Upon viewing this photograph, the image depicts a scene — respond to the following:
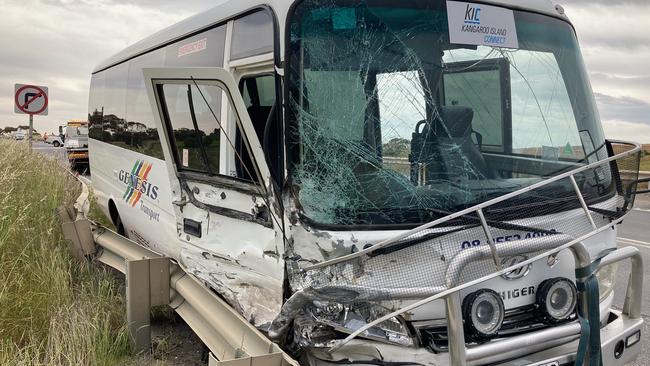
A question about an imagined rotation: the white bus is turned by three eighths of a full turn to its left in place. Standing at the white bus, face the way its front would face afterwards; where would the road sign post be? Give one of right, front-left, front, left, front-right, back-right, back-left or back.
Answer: front-left

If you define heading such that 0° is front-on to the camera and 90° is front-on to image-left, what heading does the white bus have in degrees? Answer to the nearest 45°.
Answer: approximately 315°
